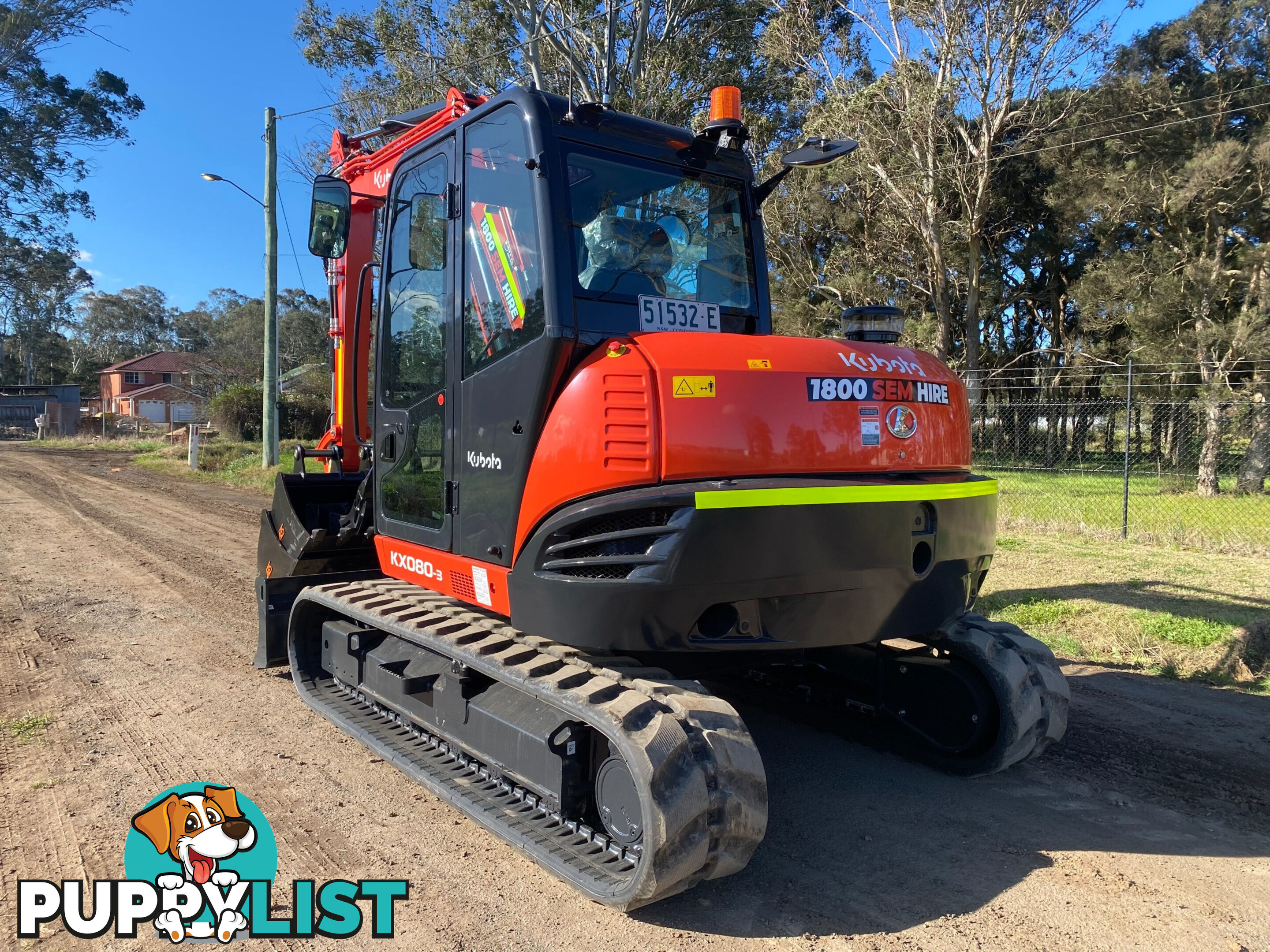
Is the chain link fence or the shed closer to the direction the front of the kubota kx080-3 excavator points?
the shed

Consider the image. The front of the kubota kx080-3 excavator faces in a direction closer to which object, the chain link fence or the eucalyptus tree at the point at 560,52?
the eucalyptus tree

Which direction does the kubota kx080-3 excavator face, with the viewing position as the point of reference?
facing away from the viewer and to the left of the viewer

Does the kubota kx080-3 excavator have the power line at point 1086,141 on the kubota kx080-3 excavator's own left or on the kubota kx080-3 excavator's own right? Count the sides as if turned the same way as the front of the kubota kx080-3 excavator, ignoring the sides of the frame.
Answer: on the kubota kx080-3 excavator's own right

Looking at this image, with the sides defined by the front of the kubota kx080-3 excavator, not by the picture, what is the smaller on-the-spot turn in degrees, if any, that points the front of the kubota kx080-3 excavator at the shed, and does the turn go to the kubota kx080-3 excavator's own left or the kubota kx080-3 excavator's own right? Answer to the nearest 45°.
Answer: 0° — it already faces it

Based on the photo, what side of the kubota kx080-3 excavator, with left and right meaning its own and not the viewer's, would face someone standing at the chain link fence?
right

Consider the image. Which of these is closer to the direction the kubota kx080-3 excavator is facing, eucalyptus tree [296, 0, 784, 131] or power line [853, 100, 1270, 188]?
the eucalyptus tree

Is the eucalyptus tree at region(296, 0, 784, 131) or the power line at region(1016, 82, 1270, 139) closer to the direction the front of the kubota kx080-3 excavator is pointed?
the eucalyptus tree

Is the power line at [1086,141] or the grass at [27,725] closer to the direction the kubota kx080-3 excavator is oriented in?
the grass

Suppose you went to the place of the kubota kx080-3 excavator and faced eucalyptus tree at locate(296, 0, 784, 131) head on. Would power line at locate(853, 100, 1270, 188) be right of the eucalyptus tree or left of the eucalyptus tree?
right

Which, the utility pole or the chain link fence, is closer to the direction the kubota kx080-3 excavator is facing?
the utility pole

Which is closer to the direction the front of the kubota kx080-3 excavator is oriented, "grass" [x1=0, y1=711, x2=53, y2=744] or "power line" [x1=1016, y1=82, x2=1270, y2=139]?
the grass
